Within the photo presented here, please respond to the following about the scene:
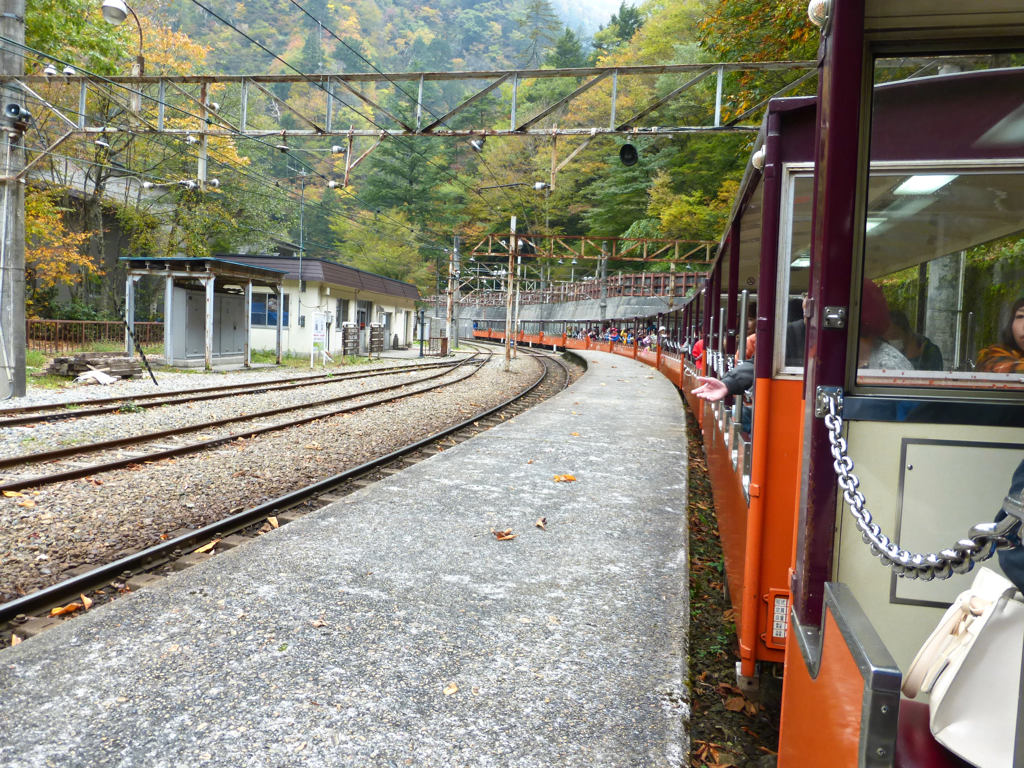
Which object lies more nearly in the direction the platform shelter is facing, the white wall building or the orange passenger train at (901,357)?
the orange passenger train

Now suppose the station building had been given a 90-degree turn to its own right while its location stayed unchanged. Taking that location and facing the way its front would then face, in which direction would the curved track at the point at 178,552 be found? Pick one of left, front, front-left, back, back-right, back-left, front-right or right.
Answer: front-left

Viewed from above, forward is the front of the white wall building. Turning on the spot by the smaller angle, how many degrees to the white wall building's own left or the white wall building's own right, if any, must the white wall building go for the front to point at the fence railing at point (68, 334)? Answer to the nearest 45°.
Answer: approximately 90° to the white wall building's own right

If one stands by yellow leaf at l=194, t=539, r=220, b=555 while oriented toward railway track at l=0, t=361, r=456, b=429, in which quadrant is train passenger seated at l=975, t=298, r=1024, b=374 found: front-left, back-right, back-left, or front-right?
back-right

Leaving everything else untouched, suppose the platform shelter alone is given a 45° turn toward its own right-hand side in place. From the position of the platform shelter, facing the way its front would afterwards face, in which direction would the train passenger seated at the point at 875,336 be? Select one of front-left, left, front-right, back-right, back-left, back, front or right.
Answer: front

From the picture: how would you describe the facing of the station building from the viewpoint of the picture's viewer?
facing the viewer and to the right of the viewer

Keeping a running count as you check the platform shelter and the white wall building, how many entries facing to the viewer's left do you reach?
0

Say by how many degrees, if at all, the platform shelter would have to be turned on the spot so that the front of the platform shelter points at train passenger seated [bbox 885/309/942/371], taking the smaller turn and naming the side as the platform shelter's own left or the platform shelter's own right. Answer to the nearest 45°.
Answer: approximately 45° to the platform shelter's own right

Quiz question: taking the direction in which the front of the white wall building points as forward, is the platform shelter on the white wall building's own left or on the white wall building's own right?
on the white wall building's own right

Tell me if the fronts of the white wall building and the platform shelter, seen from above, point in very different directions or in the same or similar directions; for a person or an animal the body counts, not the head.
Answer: same or similar directions

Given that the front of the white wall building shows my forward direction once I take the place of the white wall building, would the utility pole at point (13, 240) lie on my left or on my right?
on my right

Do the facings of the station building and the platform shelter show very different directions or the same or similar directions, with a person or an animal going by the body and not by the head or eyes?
same or similar directions
